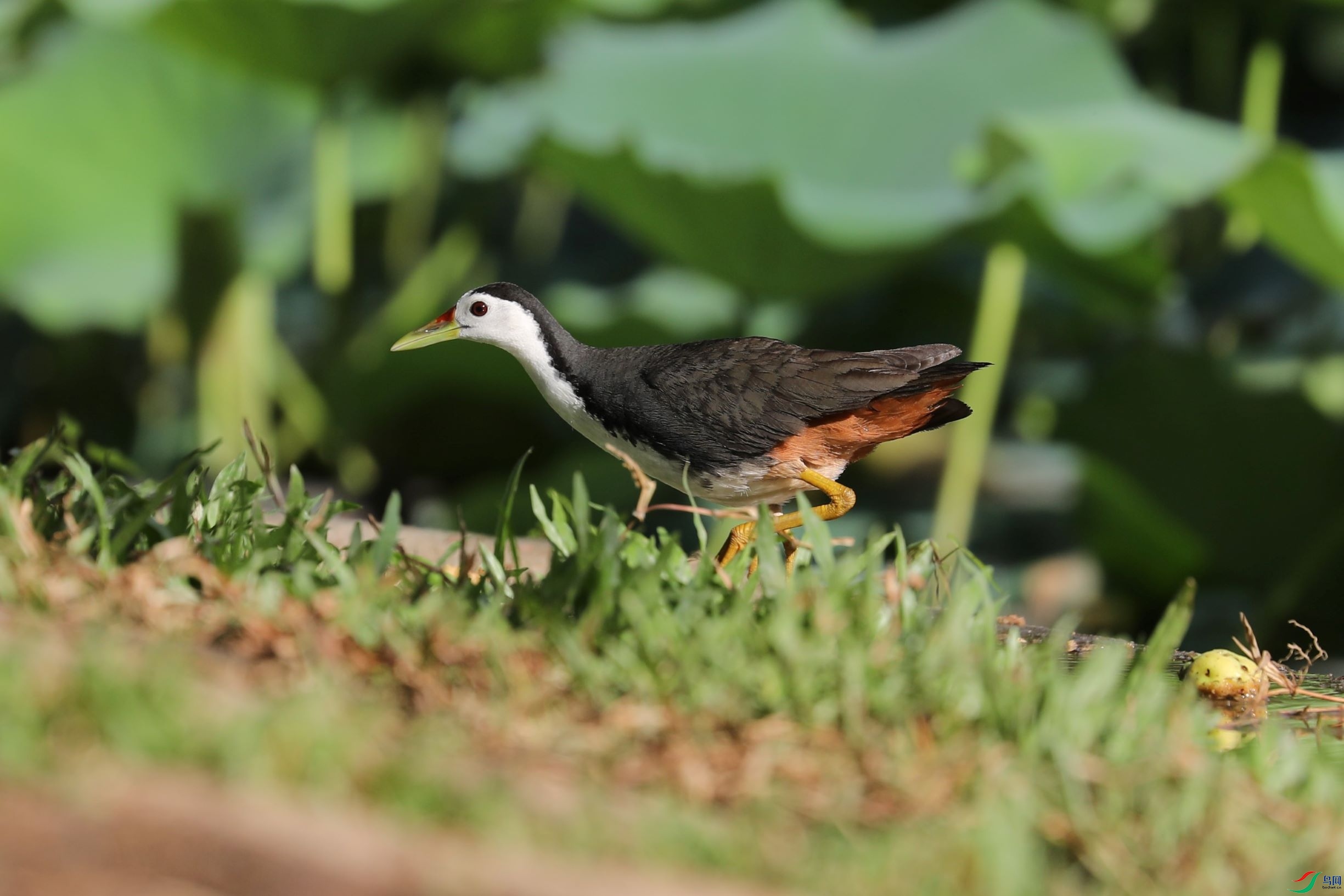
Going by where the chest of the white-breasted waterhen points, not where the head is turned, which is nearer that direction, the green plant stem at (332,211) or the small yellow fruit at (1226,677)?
the green plant stem

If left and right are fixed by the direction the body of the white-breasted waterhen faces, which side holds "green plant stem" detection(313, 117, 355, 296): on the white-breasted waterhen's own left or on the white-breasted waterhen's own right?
on the white-breasted waterhen's own right

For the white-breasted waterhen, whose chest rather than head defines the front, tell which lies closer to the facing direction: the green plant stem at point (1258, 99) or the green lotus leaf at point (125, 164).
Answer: the green lotus leaf

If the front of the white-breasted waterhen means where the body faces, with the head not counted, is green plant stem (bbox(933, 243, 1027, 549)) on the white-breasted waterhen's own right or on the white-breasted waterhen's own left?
on the white-breasted waterhen's own right

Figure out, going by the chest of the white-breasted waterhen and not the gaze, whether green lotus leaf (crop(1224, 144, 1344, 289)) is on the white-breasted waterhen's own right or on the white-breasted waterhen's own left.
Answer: on the white-breasted waterhen's own right

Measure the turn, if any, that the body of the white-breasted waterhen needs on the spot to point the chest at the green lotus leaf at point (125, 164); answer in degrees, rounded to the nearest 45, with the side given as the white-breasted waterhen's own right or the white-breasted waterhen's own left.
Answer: approximately 45° to the white-breasted waterhen's own right

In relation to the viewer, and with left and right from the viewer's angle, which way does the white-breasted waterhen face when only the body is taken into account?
facing to the left of the viewer

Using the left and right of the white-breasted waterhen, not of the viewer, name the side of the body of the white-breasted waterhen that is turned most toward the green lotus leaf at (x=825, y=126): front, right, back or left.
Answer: right
